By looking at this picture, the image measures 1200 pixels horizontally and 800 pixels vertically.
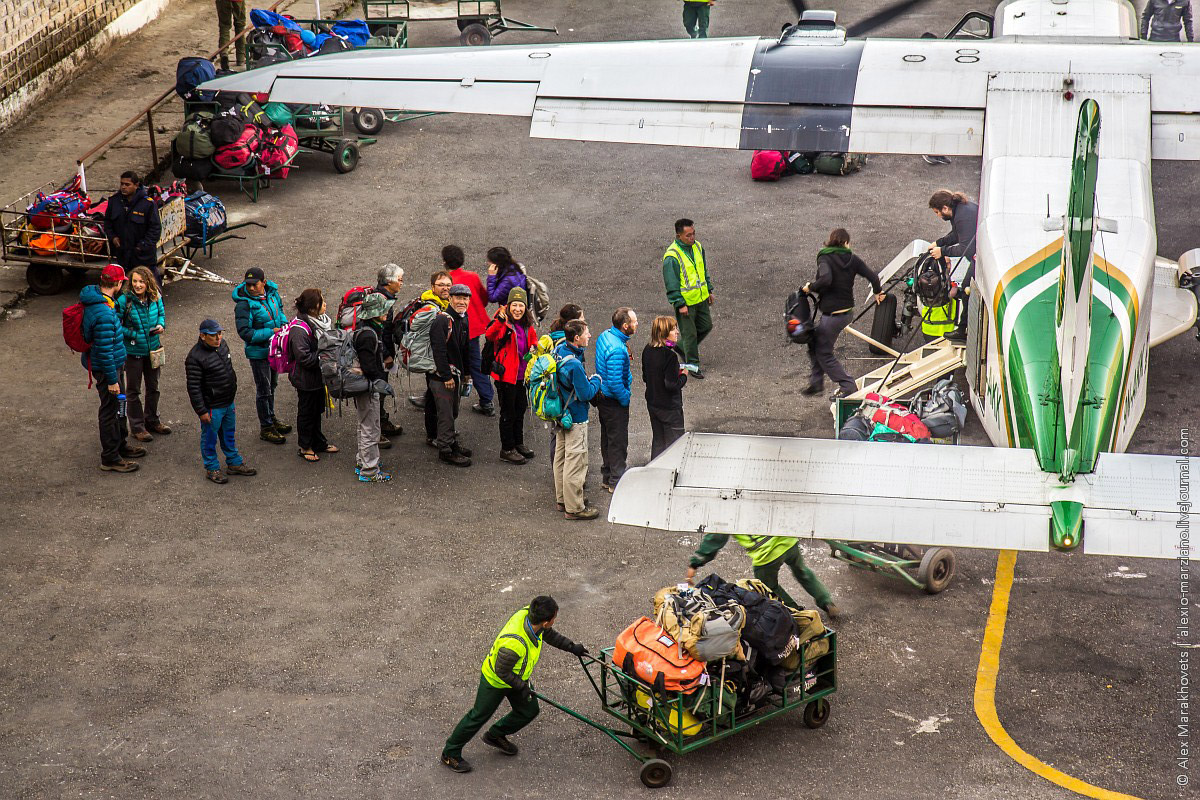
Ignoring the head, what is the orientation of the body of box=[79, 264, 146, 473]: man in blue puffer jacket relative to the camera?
to the viewer's right

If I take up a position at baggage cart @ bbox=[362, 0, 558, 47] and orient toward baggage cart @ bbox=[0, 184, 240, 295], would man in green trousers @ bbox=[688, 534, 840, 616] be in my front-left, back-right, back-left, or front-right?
front-left

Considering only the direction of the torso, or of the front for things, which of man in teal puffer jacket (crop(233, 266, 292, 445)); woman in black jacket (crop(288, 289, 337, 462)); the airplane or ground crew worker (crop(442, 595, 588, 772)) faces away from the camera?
the airplane

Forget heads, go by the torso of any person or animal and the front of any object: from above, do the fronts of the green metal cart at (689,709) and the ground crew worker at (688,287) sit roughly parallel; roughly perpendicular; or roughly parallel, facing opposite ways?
roughly perpendicular

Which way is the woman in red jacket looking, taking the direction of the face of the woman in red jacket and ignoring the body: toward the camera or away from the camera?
toward the camera

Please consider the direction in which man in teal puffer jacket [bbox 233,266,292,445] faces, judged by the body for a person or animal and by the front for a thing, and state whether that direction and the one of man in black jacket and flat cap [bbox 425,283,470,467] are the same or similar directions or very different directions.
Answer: same or similar directions

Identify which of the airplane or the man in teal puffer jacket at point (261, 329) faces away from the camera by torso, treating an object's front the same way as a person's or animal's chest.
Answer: the airplane

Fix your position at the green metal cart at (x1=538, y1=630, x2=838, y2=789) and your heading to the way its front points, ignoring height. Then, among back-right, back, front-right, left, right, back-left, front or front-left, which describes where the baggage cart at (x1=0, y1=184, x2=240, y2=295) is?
left

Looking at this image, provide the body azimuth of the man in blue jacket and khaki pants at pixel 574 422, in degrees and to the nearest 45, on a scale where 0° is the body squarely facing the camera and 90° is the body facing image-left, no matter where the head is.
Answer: approximately 270°

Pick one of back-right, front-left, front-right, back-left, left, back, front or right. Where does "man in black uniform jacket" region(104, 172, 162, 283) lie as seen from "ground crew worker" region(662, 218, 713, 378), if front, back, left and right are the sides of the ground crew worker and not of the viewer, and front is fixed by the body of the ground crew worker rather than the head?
back-right

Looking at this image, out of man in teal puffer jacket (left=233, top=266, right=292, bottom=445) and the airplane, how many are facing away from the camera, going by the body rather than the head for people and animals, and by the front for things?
1

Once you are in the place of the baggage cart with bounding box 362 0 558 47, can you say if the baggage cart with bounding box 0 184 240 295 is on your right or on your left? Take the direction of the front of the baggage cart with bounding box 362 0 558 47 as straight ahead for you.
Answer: on your right

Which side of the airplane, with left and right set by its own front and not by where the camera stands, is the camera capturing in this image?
back

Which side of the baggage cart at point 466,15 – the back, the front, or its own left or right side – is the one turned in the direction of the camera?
right

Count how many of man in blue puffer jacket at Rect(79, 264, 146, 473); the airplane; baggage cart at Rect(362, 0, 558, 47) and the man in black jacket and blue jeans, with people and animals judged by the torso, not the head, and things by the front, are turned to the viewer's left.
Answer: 0
